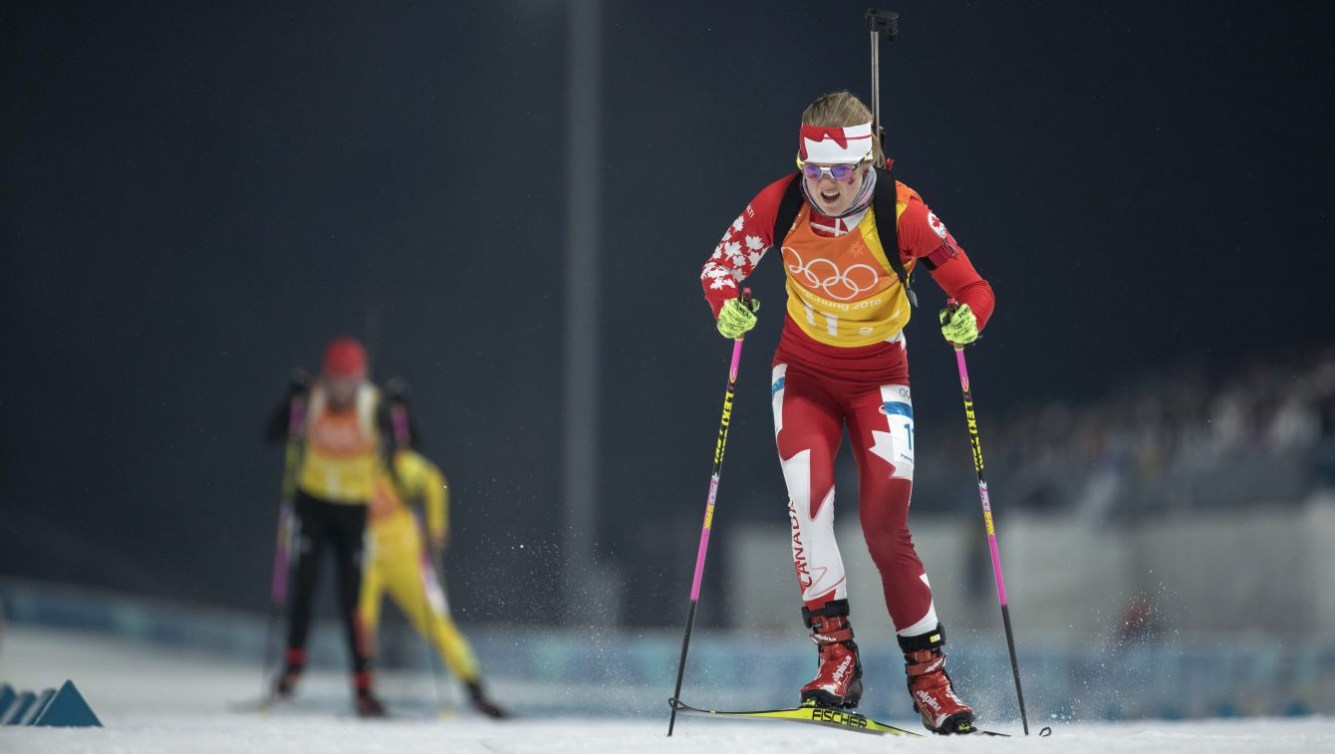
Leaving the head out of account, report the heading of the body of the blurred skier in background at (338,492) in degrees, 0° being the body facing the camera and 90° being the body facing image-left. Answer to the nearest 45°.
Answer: approximately 0°

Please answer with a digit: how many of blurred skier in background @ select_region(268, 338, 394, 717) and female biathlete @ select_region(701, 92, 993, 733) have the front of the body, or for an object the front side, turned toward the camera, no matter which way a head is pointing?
2

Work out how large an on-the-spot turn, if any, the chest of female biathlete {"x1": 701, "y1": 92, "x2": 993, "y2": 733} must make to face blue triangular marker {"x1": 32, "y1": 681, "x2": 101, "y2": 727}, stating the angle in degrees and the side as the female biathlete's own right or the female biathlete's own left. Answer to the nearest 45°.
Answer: approximately 90° to the female biathlete's own right

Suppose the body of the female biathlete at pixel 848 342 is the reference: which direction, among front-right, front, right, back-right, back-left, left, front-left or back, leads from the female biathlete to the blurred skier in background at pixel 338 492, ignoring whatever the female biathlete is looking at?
back-right

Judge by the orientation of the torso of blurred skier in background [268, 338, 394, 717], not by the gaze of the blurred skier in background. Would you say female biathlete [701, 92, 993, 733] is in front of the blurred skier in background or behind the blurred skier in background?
in front

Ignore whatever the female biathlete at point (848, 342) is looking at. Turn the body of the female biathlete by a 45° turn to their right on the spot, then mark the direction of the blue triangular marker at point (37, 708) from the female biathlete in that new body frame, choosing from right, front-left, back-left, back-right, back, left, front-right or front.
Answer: front-right

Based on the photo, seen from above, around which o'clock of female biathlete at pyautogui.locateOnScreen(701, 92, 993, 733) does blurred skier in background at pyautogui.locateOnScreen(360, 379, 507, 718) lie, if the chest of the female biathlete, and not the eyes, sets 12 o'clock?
The blurred skier in background is roughly at 5 o'clock from the female biathlete.
